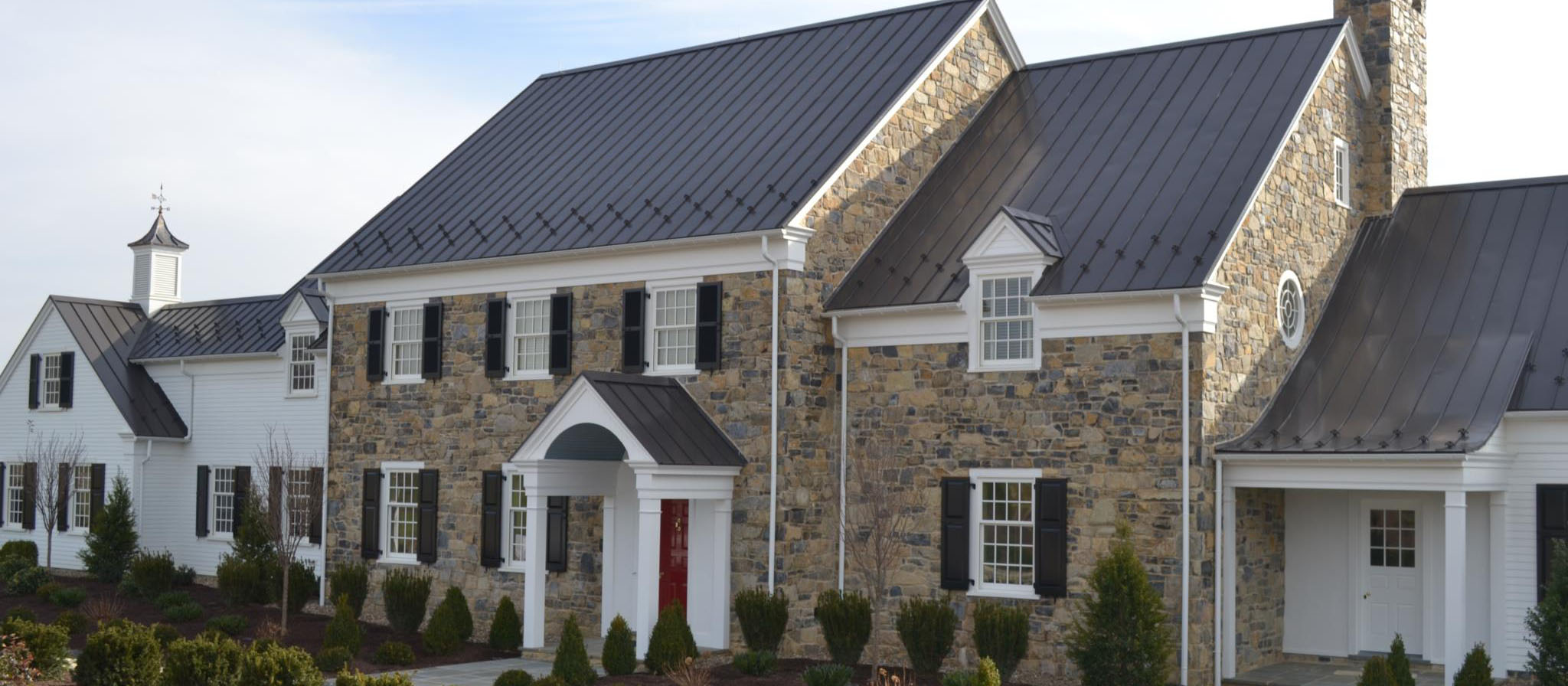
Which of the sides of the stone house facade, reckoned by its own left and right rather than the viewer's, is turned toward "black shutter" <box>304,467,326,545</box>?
right

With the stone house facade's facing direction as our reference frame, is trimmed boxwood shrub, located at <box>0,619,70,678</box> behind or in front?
in front

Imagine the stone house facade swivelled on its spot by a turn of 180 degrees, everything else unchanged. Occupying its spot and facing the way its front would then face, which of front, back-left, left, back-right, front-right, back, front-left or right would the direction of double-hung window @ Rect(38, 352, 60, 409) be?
left

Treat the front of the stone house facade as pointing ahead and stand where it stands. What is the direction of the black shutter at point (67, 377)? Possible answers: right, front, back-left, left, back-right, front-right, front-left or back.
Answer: right

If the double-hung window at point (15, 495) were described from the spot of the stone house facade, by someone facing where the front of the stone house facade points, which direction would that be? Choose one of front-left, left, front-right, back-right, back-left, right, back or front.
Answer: right

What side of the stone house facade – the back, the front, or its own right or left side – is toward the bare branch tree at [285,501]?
right

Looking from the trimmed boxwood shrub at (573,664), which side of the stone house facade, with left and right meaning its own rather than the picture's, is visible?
front

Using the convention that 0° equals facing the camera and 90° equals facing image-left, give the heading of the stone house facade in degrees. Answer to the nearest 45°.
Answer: approximately 45°
